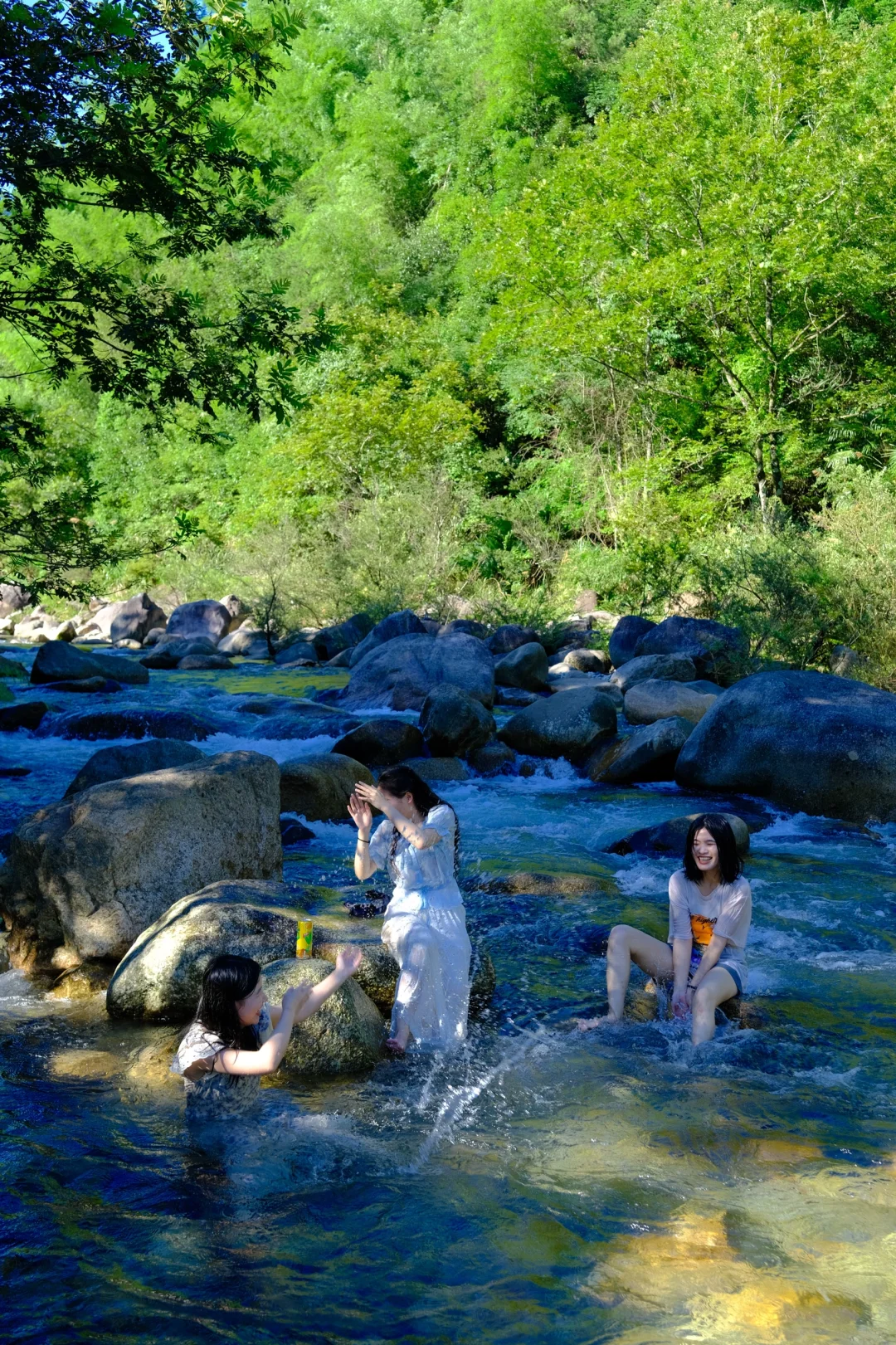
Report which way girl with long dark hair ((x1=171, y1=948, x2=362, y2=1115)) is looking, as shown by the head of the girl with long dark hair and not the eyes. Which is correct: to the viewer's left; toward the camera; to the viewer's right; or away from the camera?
to the viewer's right

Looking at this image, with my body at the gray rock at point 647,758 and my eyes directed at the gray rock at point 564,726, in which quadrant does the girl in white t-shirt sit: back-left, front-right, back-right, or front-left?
back-left

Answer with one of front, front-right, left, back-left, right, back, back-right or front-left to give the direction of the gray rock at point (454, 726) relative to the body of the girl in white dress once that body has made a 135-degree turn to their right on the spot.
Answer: front

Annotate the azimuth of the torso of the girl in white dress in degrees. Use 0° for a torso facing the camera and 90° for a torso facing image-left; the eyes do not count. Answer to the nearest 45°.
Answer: approximately 45°

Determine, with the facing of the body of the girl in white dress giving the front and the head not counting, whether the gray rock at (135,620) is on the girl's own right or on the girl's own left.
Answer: on the girl's own right

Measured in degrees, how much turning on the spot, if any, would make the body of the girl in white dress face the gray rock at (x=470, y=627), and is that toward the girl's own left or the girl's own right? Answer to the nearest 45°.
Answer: approximately 135° to the girl's own right

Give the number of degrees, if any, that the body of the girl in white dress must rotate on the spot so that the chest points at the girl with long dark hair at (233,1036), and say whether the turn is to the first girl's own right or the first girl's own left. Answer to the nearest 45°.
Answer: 0° — they already face them

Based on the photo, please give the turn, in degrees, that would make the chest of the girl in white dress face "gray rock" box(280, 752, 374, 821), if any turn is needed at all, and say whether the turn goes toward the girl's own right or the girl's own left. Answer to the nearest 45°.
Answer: approximately 135° to the girl's own right

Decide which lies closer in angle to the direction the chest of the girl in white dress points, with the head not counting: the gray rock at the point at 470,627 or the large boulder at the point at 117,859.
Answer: the large boulder

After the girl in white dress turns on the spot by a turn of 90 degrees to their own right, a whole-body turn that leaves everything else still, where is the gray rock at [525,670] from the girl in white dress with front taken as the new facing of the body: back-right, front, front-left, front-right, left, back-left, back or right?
front-right

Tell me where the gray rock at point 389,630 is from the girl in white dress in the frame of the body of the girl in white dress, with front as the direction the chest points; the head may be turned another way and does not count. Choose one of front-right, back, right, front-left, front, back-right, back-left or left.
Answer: back-right
